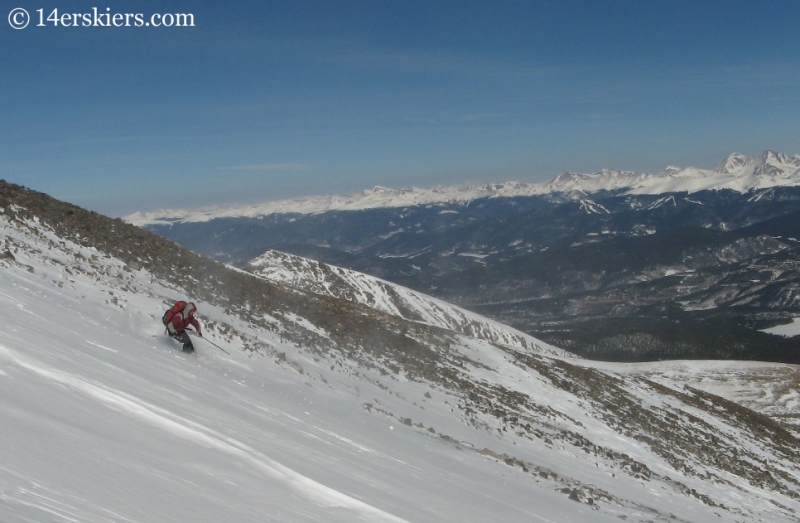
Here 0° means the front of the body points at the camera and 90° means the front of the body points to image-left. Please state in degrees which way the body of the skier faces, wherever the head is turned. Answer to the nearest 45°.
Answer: approximately 270°
